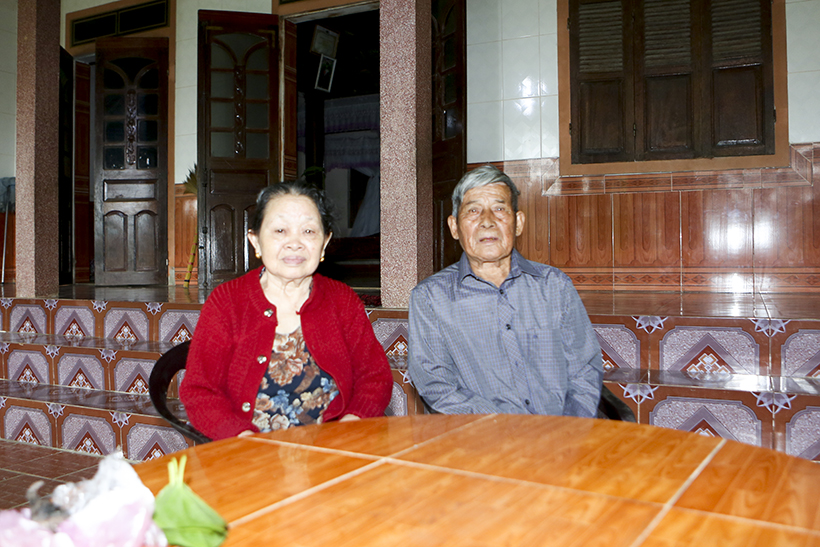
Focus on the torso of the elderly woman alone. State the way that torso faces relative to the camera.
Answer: toward the camera

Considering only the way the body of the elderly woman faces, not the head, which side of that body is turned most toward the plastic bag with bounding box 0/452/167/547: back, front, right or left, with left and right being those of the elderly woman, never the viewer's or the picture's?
front

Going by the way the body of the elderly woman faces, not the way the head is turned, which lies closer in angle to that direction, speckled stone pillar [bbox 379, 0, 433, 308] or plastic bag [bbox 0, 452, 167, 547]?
the plastic bag

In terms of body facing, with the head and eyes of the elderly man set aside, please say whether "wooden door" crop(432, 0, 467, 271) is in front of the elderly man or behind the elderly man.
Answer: behind

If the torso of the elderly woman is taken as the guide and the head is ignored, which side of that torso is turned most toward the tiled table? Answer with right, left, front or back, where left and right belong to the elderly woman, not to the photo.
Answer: front

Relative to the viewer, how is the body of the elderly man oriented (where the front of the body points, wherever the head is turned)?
toward the camera

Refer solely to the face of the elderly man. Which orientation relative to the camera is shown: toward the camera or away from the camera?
toward the camera

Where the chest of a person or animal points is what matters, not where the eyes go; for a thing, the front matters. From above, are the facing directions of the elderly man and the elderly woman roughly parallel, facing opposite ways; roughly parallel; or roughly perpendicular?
roughly parallel

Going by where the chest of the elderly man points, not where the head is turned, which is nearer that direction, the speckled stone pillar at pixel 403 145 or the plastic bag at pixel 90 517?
the plastic bag
